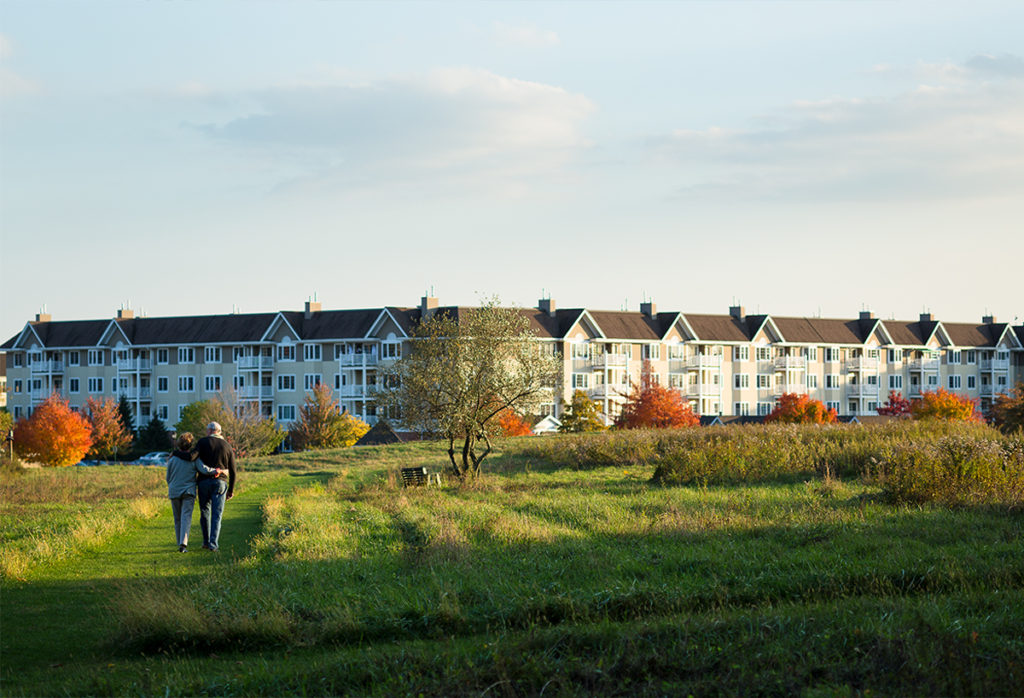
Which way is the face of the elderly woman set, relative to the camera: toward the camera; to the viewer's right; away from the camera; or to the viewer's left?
away from the camera

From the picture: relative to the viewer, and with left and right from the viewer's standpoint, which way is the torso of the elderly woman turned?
facing away from the viewer

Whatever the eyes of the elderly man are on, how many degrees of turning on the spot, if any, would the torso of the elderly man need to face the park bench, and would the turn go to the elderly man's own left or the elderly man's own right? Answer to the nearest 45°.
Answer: approximately 45° to the elderly man's own right

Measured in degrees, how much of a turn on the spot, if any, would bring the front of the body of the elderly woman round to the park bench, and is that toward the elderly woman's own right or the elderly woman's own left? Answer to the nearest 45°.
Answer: approximately 45° to the elderly woman's own right

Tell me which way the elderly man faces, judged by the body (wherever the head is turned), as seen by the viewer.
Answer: away from the camera

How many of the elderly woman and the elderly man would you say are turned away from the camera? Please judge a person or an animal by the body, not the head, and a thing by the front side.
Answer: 2
